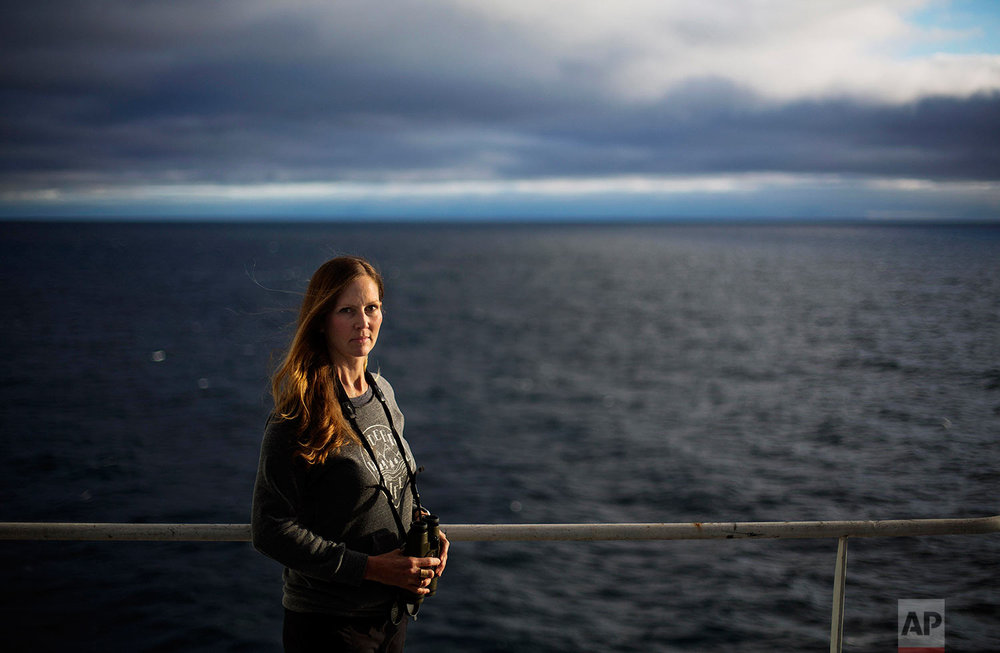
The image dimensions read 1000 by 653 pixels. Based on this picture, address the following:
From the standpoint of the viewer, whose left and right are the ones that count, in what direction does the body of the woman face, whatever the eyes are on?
facing the viewer and to the right of the viewer
